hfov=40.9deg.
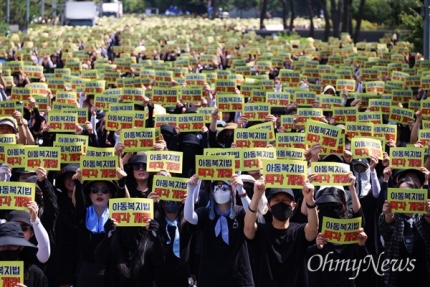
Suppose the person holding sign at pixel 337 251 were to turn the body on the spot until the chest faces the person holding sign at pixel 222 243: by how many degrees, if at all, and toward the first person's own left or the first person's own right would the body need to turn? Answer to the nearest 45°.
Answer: approximately 90° to the first person's own right

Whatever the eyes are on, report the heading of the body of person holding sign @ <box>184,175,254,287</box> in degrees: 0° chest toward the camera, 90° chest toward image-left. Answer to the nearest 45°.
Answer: approximately 0°

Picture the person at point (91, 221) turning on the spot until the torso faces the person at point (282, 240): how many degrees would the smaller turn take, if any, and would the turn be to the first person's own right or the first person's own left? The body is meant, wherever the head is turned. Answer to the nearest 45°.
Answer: approximately 45° to the first person's own left

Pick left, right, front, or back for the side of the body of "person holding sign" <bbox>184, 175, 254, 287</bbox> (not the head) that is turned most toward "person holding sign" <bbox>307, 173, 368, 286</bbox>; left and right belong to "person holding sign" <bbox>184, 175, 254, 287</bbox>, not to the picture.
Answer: left

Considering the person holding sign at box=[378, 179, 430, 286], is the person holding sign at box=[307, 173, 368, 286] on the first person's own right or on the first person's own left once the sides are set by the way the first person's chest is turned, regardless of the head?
on the first person's own right
